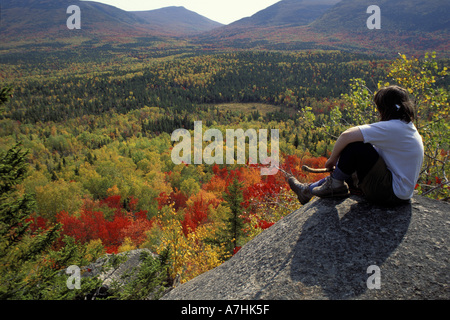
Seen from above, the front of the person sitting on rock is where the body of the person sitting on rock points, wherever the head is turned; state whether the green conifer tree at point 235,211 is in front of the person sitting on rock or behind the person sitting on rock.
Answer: in front

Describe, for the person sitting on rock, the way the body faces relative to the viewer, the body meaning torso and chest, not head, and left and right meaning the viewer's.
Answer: facing away from the viewer and to the left of the viewer
